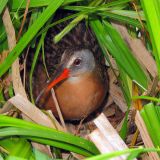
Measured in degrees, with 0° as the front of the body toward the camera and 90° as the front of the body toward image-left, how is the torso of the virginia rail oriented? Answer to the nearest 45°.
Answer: approximately 45°

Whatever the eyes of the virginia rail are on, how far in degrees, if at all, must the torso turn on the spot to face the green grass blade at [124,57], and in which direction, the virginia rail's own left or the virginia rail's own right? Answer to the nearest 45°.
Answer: approximately 90° to the virginia rail's own left

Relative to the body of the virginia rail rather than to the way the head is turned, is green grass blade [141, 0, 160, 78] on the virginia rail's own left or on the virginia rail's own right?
on the virginia rail's own left

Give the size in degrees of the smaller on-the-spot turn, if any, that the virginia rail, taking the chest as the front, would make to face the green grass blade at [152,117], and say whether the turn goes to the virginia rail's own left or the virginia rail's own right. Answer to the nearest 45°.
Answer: approximately 45° to the virginia rail's own left
